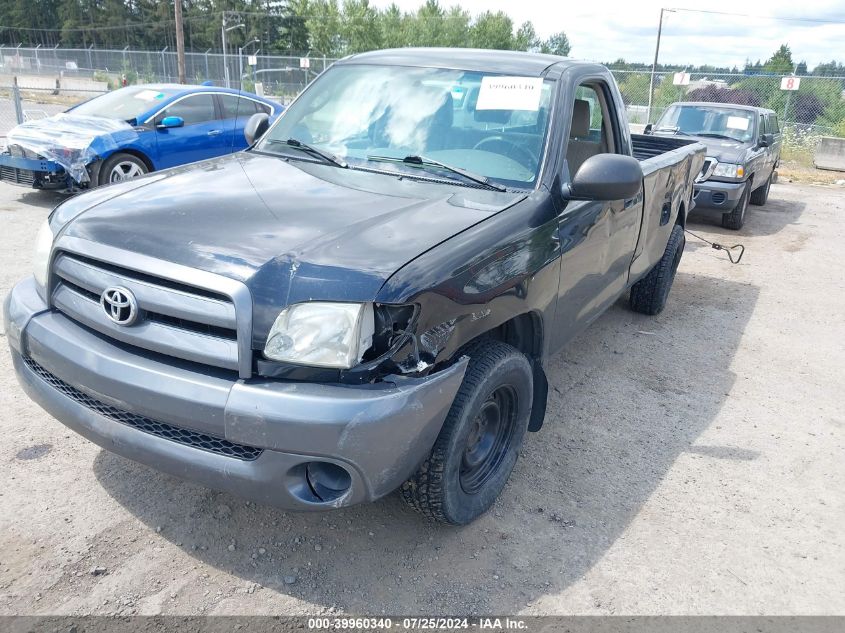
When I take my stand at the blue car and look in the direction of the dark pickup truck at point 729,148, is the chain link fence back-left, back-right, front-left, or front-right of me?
front-left

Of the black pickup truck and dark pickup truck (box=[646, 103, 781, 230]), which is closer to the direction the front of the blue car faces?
the black pickup truck

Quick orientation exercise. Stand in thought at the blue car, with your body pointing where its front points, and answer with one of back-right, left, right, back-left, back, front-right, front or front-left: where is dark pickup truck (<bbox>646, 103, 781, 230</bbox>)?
back-left

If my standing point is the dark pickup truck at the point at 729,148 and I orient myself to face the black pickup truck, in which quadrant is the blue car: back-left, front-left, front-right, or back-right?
front-right

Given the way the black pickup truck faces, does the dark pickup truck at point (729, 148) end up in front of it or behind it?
behind

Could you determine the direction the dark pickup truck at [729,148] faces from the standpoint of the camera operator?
facing the viewer and to the left of the viewer

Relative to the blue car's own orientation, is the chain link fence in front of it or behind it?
behind

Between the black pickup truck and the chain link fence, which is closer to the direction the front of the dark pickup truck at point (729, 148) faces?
the black pickup truck

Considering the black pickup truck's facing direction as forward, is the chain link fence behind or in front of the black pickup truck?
behind
